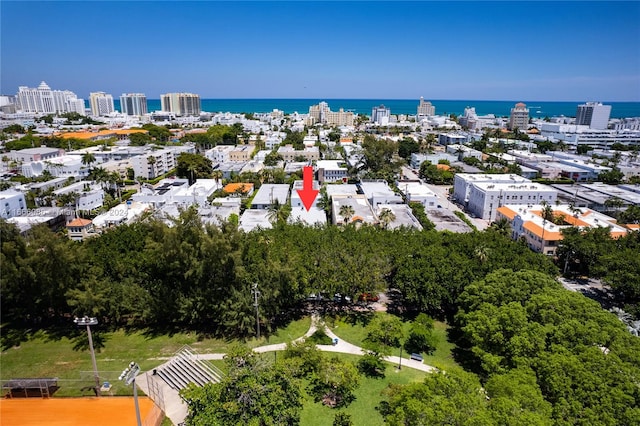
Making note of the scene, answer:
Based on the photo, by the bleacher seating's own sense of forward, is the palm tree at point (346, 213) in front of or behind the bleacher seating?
behind

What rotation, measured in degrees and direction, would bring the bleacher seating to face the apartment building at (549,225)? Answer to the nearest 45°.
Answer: approximately 135° to its left

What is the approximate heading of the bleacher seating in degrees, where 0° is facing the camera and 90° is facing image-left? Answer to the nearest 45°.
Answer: approximately 45°

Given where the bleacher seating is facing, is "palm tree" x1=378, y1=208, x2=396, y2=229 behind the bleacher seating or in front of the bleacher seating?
behind

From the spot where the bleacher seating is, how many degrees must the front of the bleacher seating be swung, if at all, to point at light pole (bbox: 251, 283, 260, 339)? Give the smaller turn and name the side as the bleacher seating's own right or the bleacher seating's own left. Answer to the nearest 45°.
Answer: approximately 180°

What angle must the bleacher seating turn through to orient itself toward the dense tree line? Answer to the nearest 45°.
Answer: approximately 135° to its right
